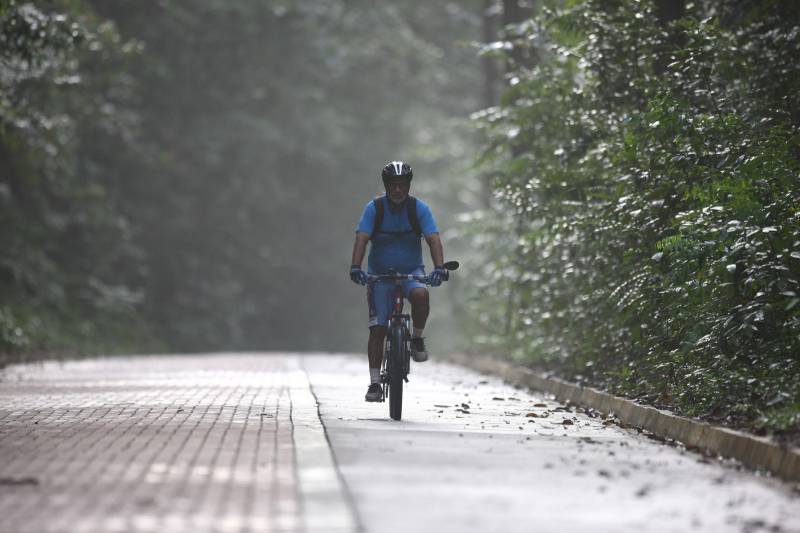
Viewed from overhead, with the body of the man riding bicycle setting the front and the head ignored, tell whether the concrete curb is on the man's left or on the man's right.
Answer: on the man's left

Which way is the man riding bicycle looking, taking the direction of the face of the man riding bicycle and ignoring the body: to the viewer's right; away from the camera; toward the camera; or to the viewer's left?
toward the camera

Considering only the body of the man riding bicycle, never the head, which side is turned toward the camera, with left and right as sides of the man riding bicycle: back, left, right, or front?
front
